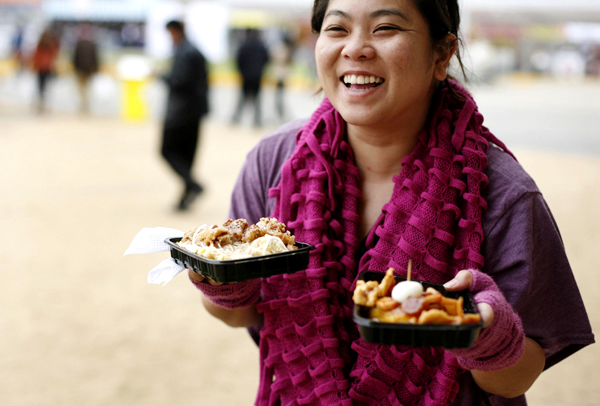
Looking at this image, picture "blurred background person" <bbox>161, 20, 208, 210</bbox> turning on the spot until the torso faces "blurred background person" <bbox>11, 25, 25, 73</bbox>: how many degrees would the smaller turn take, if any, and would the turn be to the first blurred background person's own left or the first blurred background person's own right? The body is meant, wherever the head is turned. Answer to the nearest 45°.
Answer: approximately 90° to the first blurred background person's own right

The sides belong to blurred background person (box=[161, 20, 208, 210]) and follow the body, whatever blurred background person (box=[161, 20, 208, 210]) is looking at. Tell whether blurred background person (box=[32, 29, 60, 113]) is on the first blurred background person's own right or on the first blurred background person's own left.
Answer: on the first blurred background person's own right

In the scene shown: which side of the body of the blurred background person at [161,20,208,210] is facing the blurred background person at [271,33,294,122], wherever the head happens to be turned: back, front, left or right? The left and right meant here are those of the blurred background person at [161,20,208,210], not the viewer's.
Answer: right

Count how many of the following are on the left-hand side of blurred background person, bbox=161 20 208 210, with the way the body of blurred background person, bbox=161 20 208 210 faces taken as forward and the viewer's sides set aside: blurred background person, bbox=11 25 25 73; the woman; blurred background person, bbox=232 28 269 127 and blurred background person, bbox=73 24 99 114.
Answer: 1

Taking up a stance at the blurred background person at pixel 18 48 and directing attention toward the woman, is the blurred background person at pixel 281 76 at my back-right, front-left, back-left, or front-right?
front-left

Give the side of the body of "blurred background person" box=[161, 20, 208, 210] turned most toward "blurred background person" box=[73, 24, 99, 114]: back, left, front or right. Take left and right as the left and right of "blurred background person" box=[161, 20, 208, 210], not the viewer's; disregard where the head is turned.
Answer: right

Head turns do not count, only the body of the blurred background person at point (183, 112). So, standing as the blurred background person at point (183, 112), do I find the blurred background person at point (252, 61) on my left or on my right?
on my right

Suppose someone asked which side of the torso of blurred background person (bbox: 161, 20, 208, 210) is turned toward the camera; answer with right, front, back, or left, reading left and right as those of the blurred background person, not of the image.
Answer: left

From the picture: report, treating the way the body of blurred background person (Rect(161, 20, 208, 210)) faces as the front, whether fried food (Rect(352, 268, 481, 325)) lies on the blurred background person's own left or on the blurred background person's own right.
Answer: on the blurred background person's own left

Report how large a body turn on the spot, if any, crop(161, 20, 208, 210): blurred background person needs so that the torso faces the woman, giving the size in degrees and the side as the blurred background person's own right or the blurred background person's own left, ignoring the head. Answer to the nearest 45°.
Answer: approximately 90° to the blurred background person's own left

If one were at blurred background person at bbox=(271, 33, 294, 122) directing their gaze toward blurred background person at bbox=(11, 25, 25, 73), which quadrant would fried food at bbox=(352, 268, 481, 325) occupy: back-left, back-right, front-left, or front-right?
back-left

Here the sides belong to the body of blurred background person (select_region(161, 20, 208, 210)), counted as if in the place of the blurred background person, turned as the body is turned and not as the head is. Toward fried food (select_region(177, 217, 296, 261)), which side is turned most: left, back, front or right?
left

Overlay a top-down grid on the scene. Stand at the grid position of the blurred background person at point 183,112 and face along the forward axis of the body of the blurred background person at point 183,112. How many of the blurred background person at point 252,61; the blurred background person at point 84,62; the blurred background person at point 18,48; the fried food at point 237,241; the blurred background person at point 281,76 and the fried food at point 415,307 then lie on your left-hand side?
2

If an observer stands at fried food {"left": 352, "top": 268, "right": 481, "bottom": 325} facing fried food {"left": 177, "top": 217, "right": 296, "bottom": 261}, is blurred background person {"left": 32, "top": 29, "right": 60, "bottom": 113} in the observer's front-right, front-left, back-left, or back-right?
front-right
